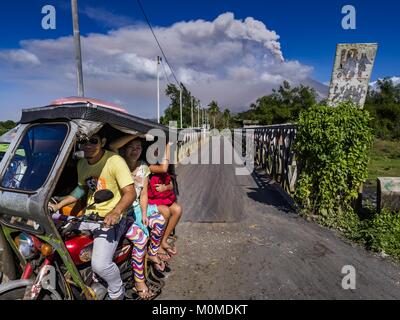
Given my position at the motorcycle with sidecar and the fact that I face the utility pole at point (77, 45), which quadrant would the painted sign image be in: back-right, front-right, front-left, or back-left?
front-right

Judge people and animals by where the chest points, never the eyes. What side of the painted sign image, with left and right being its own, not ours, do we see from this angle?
front

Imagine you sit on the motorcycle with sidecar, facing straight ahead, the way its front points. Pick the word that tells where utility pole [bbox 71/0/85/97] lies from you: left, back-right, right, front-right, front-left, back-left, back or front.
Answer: back-right

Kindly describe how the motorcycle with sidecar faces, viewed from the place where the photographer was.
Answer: facing the viewer and to the left of the viewer

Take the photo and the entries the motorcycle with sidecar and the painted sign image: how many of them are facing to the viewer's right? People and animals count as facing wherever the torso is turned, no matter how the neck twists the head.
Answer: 0

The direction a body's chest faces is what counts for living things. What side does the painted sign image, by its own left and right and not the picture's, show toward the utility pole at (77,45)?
right
